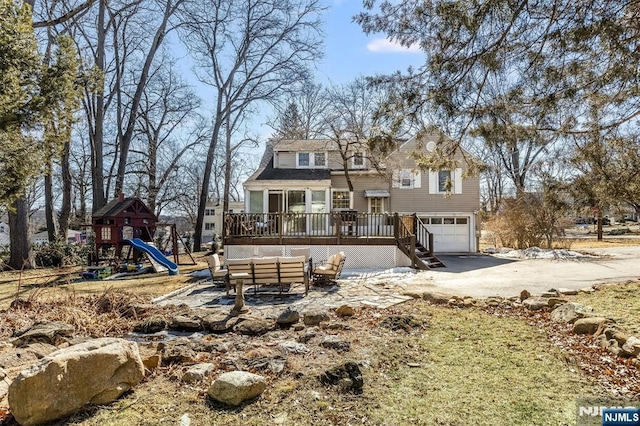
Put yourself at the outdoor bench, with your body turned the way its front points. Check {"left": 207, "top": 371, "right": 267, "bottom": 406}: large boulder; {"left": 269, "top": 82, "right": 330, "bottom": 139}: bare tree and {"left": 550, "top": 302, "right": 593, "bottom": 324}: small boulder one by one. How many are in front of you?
1

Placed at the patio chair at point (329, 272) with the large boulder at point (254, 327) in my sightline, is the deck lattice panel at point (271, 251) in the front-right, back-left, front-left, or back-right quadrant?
back-right

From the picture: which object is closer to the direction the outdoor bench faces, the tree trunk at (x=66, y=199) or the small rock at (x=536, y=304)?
the tree trunk

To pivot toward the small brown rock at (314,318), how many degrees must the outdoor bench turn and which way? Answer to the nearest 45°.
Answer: approximately 180°

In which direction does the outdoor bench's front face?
away from the camera

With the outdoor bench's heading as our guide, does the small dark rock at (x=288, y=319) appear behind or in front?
behind

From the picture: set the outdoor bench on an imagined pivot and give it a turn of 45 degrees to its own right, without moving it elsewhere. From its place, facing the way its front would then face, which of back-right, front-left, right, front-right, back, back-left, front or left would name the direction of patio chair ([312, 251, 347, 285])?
front

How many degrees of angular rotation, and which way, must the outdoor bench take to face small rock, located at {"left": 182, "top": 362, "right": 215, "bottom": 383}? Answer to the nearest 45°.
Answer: approximately 180°
